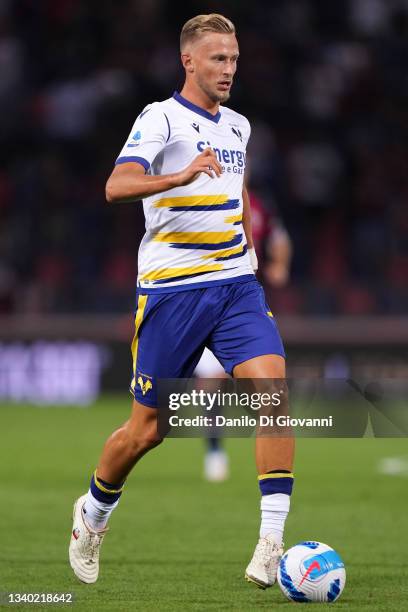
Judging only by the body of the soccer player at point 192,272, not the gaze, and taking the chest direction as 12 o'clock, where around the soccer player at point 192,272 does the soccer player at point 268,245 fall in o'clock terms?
the soccer player at point 268,245 is roughly at 8 o'clock from the soccer player at point 192,272.

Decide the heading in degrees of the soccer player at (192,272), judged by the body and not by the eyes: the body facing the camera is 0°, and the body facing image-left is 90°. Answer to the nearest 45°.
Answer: approximately 315°

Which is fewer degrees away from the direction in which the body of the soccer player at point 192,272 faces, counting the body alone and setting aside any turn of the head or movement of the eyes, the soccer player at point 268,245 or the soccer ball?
the soccer ball

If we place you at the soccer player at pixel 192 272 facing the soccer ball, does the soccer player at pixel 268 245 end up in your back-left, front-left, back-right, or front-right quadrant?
back-left
